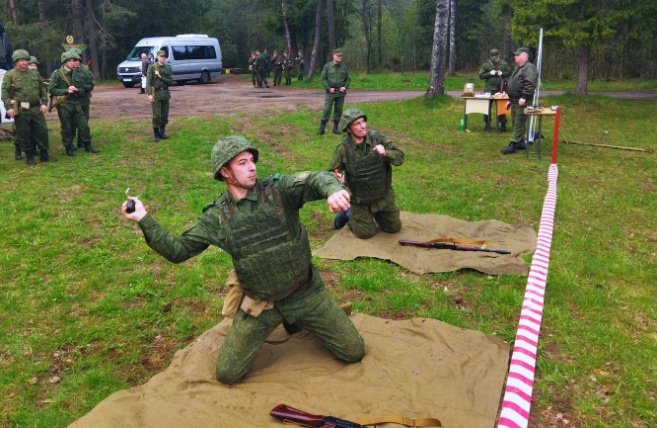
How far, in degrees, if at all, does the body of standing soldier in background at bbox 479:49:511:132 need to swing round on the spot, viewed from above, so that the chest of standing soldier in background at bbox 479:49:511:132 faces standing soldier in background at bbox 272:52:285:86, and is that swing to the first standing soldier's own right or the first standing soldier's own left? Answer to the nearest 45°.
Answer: approximately 135° to the first standing soldier's own right

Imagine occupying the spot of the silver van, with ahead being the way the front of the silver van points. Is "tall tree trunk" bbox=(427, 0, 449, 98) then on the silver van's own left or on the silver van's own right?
on the silver van's own left

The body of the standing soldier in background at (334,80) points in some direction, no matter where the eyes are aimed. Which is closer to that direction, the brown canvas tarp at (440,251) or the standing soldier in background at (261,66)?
the brown canvas tarp

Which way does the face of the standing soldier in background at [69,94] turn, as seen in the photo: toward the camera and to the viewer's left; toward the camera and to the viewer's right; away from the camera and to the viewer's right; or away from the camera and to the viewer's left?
toward the camera and to the viewer's right

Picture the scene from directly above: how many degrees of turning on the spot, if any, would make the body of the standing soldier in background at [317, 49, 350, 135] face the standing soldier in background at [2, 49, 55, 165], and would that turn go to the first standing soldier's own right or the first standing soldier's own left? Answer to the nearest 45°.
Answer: approximately 45° to the first standing soldier's own right

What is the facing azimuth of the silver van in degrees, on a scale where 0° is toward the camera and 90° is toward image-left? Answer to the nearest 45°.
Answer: approximately 45°

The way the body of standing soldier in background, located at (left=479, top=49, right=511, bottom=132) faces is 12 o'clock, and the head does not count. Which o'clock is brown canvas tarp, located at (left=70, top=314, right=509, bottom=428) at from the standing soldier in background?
The brown canvas tarp is roughly at 12 o'clock from the standing soldier in background.

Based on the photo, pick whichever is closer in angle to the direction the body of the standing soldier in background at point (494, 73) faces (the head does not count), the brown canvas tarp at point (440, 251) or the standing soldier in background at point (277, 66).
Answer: the brown canvas tarp

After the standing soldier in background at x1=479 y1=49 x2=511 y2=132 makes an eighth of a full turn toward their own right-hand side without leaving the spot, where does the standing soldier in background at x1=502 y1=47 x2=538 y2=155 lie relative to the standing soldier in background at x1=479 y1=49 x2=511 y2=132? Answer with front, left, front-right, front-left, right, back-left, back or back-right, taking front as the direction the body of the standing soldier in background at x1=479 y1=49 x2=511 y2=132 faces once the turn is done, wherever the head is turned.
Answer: front-left
